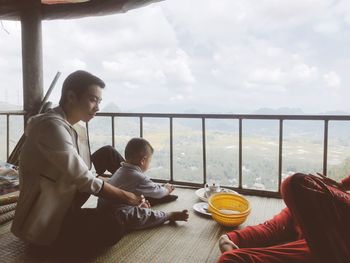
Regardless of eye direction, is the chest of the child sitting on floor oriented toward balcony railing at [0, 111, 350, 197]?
yes

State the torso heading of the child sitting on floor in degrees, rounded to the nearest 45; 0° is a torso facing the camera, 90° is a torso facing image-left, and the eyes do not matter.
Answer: approximately 225°

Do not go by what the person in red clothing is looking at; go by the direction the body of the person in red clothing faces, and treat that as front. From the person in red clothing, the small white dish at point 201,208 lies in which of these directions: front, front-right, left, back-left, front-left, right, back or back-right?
front-right

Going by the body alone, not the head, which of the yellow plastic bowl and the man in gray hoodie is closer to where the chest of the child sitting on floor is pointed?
the yellow plastic bowl

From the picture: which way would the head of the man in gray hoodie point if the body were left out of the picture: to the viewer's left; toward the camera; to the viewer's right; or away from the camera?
to the viewer's right

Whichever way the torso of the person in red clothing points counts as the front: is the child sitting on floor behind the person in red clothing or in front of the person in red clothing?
in front

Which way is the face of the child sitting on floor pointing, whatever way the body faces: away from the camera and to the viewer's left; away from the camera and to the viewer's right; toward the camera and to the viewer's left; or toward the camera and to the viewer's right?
away from the camera and to the viewer's right

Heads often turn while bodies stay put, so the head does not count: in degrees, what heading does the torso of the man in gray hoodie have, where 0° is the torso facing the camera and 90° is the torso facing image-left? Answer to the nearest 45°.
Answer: approximately 270°

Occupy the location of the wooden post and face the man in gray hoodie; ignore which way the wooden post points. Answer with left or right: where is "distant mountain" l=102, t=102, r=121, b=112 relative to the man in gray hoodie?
left

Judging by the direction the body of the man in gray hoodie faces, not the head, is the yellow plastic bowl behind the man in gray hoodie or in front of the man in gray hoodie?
in front

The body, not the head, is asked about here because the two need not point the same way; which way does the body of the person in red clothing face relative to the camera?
to the viewer's left
